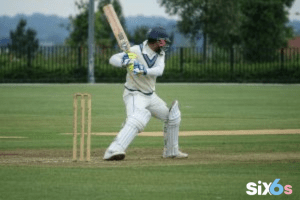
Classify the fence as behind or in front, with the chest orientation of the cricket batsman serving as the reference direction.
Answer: behind
